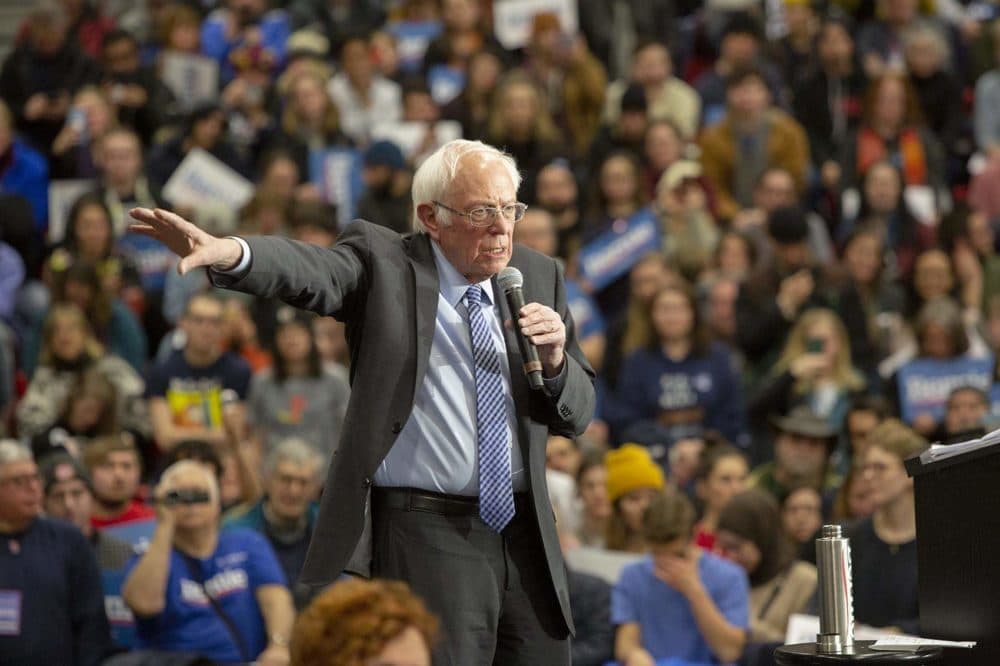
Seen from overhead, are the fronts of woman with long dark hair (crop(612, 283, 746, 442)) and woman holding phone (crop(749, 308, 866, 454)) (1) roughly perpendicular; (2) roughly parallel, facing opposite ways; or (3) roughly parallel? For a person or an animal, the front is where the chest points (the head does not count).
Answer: roughly parallel

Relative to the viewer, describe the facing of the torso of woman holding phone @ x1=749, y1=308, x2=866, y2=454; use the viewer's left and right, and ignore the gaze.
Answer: facing the viewer

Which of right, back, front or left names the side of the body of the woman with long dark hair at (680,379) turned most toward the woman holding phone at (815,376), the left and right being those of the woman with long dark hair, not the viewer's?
left

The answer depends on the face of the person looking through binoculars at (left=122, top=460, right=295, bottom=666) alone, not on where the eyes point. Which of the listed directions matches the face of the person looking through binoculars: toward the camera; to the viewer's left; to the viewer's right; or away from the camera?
toward the camera

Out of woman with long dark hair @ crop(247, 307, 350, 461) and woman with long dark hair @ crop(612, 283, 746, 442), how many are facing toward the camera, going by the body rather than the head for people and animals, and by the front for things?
2

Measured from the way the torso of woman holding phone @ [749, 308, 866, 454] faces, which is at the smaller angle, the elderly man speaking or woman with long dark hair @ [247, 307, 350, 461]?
the elderly man speaking

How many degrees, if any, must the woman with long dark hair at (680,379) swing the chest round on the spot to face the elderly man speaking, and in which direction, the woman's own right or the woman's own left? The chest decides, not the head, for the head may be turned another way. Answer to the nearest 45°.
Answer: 0° — they already face them

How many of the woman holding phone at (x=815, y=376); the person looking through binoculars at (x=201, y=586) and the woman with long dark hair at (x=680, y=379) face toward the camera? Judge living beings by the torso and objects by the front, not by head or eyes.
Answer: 3

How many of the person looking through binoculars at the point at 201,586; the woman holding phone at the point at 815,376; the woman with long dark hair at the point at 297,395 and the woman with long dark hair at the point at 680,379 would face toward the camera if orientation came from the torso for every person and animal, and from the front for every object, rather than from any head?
4

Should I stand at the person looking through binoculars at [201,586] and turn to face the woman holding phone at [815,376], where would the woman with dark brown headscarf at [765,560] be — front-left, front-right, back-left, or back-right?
front-right

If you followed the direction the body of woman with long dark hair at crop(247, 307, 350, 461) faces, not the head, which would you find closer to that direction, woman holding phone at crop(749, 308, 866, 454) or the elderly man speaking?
the elderly man speaking

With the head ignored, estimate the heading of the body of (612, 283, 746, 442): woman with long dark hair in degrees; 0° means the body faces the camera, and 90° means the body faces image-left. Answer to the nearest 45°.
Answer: approximately 0°

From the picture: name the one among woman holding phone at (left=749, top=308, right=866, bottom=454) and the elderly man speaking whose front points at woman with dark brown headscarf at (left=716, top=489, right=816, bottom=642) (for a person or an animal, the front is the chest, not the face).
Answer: the woman holding phone

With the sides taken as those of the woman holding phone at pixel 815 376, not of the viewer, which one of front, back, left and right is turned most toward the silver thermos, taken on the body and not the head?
front

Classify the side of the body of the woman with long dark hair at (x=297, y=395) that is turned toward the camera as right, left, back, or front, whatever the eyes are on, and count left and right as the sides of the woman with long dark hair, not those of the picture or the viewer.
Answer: front
